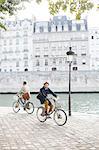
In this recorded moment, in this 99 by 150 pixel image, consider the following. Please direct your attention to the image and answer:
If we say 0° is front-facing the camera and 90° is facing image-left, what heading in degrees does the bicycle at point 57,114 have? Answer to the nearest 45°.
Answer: approximately 315°

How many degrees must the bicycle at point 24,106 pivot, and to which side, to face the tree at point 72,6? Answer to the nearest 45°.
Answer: approximately 135° to its left
